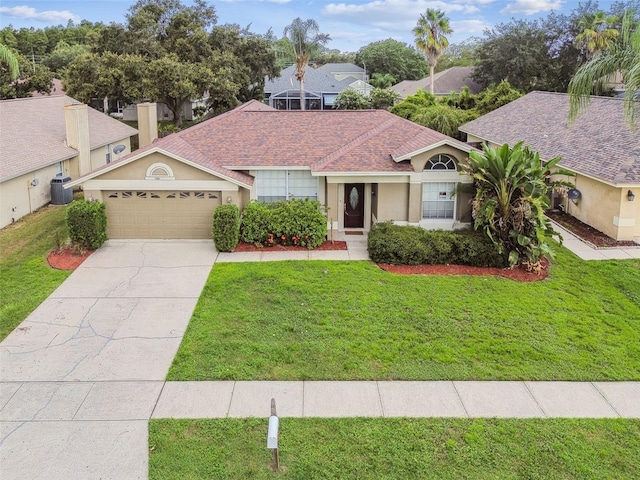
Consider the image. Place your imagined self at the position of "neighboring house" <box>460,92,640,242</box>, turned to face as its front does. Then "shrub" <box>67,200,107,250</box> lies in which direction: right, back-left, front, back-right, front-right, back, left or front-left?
front-right

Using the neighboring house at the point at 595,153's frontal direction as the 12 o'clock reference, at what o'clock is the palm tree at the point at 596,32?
The palm tree is roughly at 6 o'clock from the neighboring house.

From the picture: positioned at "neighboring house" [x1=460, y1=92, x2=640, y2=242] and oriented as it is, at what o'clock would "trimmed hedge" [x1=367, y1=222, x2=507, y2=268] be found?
The trimmed hedge is roughly at 1 o'clock from the neighboring house.

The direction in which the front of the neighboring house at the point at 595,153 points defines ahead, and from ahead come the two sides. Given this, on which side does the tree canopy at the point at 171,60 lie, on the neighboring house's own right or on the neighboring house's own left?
on the neighboring house's own right

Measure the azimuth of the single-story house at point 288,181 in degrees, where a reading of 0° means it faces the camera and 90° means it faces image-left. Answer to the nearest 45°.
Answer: approximately 0°

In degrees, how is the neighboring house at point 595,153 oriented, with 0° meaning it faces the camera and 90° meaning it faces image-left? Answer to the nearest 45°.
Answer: approximately 0°

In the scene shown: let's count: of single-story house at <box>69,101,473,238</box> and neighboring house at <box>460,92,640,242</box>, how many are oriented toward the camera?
2
